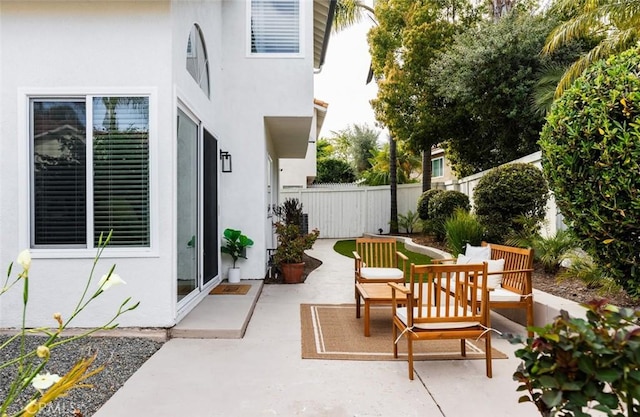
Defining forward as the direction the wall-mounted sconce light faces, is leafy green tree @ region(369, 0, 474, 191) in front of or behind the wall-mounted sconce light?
in front

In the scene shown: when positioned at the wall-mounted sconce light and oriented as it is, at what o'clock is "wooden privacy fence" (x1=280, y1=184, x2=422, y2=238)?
The wooden privacy fence is roughly at 10 o'clock from the wall-mounted sconce light.

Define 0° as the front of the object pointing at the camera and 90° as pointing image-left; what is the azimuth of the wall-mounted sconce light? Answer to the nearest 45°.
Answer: approximately 270°

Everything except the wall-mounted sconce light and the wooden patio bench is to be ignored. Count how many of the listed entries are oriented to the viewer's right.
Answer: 1

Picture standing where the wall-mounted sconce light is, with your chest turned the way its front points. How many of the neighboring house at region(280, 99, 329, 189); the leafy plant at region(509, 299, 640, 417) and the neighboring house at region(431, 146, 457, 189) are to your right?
1

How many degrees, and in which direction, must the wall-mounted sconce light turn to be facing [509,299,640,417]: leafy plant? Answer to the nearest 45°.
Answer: approximately 90° to its right

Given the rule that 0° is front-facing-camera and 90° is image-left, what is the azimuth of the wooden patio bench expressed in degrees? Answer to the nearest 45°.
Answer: approximately 45°

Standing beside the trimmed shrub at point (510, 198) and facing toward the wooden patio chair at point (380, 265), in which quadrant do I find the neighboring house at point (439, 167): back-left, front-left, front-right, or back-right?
back-right

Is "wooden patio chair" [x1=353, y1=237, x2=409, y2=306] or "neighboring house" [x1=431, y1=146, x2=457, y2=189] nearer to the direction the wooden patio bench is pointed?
the wooden patio chair

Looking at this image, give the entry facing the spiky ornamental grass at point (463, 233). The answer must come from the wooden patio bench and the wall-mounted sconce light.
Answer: the wall-mounted sconce light

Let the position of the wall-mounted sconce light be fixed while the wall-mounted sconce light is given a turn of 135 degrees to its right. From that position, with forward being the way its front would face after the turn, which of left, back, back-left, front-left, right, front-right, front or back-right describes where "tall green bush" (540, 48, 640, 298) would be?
left
